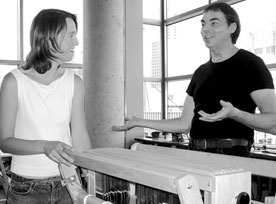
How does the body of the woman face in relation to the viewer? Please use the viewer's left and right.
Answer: facing the viewer and to the right of the viewer

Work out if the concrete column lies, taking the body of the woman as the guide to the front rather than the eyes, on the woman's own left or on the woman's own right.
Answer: on the woman's own left

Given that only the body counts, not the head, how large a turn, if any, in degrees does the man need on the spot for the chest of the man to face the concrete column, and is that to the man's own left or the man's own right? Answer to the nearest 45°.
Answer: approximately 90° to the man's own right

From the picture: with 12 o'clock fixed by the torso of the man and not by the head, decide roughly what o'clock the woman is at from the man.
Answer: The woman is roughly at 12 o'clock from the man.

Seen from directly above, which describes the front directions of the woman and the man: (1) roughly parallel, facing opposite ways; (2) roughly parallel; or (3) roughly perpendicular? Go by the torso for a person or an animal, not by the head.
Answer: roughly perpendicular

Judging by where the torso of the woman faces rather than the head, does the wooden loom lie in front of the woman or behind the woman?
in front

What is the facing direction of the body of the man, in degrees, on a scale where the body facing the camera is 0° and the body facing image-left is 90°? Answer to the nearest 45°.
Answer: approximately 45°

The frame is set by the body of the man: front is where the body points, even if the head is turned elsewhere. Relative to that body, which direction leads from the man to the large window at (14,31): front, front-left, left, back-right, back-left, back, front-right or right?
right

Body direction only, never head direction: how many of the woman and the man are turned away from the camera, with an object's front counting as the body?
0

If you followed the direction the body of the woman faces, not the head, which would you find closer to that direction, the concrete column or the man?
the man

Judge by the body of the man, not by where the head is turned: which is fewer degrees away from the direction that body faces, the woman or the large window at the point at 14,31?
the woman

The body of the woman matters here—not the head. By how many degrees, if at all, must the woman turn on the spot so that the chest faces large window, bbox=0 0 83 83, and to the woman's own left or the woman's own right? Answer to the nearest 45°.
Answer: approximately 135° to the woman's own left

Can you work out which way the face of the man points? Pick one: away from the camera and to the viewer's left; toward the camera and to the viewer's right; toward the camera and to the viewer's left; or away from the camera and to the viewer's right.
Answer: toward the camera and to the viewer's left

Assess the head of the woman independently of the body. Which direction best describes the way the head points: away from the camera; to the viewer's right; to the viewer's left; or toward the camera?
to the viewer's right

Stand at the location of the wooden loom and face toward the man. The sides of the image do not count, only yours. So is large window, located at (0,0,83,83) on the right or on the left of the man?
left
